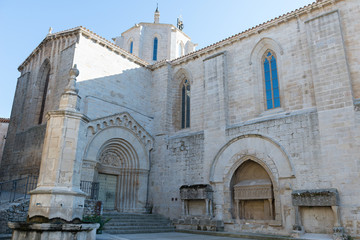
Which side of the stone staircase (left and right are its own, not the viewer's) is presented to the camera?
front

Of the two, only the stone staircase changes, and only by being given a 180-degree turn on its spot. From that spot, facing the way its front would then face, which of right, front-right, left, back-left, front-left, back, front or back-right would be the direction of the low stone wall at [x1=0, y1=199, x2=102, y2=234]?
back-left
